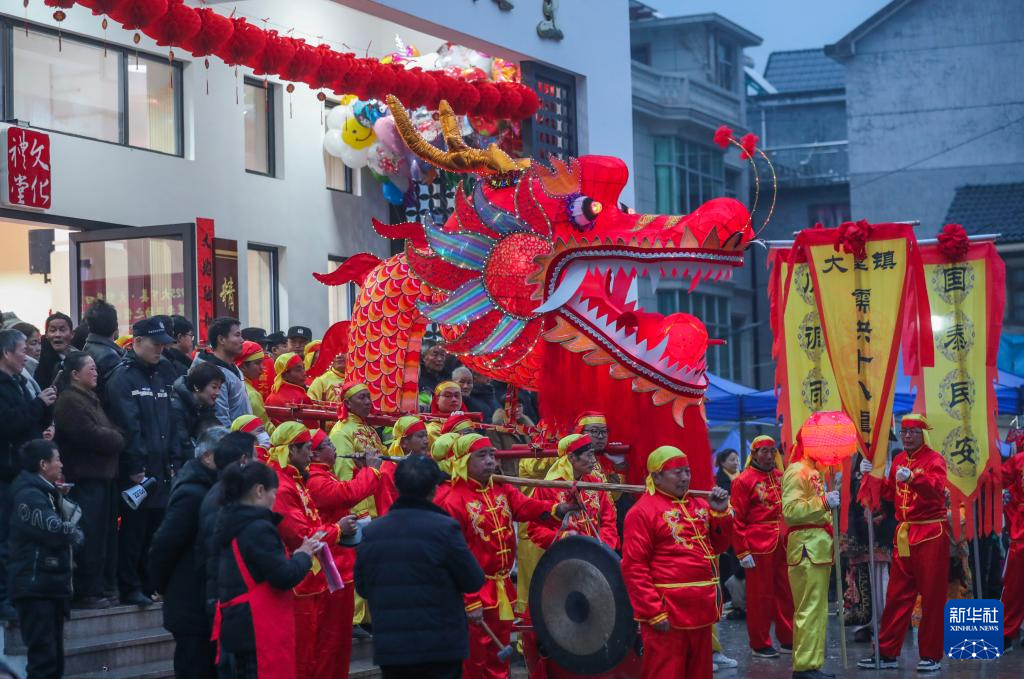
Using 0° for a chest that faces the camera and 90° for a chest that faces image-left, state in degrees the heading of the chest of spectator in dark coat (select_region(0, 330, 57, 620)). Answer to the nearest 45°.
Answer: approximately 270°

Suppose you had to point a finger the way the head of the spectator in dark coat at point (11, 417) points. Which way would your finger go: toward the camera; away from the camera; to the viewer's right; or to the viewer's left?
to the viewer's right

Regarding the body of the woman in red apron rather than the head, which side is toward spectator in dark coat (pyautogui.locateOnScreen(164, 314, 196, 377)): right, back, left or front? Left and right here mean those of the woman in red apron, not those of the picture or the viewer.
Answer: left

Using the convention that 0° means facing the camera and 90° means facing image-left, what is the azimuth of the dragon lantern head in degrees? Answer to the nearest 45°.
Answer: approximately 270°

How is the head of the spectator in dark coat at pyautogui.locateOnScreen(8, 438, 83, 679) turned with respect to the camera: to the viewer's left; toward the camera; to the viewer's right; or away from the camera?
to the viewer's right

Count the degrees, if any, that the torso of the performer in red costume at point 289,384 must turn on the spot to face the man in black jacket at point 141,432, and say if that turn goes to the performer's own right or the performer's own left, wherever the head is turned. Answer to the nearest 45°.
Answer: approximately 135° to the performer's own right

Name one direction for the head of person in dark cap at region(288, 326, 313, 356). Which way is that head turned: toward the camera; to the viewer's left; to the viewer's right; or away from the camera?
toward the camera

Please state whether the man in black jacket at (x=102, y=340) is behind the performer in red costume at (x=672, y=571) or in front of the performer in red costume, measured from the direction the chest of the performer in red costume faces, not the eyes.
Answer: behind

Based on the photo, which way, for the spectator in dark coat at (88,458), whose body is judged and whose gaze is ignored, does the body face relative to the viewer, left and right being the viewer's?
facing to the right of the viewer

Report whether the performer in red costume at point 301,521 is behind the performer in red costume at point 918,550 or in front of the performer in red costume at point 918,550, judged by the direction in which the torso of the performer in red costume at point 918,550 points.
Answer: in front

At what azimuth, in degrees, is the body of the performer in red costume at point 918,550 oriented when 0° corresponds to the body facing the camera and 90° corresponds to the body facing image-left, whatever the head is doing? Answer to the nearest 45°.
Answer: approximately 45°

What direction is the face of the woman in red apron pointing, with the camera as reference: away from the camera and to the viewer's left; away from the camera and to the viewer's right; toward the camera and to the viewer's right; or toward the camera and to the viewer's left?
away from the camera and to the viewer's right

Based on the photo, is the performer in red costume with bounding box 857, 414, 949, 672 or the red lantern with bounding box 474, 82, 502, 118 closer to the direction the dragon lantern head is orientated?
the performer in red costume

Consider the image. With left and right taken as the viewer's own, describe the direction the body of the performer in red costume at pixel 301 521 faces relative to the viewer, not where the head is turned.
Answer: facing to the right of the viewer

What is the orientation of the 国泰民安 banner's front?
toward the camera

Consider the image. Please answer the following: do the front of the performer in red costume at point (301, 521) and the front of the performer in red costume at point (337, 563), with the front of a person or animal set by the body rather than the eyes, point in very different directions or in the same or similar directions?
same or similar directions
